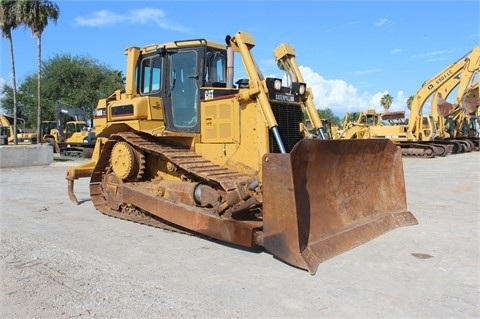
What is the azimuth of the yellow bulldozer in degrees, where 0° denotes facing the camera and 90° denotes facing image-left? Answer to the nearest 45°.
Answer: approximately 315°

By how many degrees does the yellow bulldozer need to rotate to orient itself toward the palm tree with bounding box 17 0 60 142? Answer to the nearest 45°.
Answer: approximately 180°

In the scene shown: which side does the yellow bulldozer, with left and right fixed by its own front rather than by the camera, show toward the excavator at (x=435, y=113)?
left

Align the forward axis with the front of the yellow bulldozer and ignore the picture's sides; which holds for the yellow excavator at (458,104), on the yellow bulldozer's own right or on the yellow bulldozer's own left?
on the yellow bulldozer's own left

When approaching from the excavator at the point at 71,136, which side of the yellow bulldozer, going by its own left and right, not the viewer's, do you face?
back

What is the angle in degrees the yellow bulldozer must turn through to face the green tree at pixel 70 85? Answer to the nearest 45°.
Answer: approximately 180°

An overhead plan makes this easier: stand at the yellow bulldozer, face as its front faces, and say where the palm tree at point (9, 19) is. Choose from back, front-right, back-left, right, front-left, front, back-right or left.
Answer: back
